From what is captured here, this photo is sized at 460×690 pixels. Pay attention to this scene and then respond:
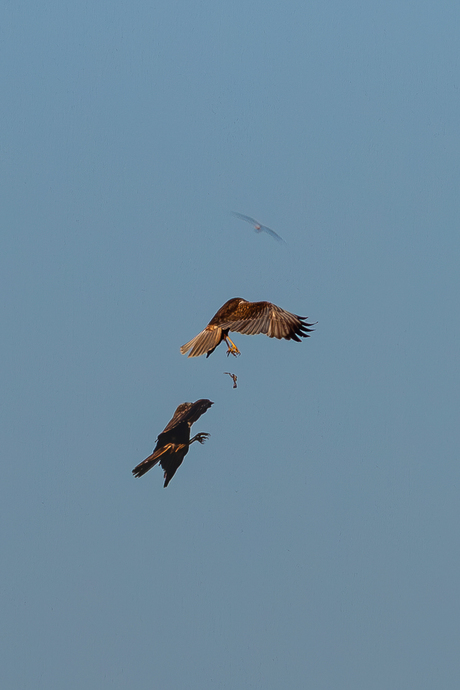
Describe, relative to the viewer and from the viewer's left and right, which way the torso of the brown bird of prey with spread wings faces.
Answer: facing away from the viewer and to the right of the viewer

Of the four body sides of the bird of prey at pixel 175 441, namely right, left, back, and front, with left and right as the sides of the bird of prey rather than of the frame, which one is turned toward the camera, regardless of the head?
right
